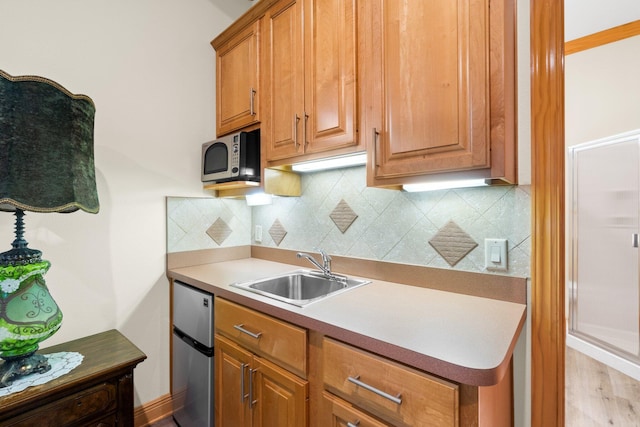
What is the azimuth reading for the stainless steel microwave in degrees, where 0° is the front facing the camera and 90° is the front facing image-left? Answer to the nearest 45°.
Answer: approximately 45°

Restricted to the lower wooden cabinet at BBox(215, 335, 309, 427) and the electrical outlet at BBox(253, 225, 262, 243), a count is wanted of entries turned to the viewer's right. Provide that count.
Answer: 0

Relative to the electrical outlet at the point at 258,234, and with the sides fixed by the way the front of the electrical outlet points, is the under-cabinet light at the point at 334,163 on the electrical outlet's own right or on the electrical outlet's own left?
on the electrical outlet's own left

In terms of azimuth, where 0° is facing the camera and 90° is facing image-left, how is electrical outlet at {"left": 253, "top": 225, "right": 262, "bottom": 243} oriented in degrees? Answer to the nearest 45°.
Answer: approximately 45°

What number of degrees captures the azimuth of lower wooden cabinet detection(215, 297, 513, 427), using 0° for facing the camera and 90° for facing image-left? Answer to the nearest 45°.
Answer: approximately 45°

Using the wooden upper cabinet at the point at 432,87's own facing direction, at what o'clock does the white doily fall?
The white doily is roughly at 1 o'clock from the wooden upper cabinet.

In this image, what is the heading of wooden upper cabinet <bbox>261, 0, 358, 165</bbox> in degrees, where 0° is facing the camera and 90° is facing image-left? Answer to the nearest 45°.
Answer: approximately 45°

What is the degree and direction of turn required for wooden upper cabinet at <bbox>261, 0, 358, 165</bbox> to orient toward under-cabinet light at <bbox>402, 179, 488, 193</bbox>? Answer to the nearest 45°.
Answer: approximately 135° to its left
